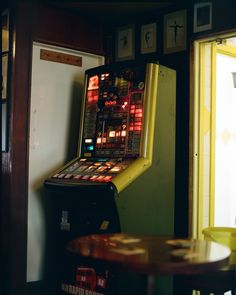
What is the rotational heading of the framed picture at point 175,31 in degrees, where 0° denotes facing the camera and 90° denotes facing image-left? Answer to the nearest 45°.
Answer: approximately 45°

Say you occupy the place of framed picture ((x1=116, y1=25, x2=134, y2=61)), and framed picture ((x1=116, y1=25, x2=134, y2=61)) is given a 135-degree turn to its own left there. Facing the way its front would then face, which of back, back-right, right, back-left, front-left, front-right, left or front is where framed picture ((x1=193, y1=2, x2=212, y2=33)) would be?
front-right

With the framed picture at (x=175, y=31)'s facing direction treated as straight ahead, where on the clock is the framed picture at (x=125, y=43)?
the framed picture at (x=125, y=43) is roughly at 3 o'clock from the framed picture at (x=175, y=31).

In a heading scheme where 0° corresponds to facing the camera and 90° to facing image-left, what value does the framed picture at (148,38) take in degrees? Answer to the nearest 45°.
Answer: approximately 45°

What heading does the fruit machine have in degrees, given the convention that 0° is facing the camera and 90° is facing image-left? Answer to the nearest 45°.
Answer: approximately 45°

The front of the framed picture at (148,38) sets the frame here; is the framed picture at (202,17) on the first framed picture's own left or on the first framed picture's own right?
on the first framed picture's own left
